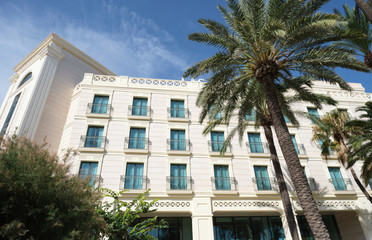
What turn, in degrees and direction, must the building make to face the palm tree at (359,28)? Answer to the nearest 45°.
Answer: approximately 45° to its left

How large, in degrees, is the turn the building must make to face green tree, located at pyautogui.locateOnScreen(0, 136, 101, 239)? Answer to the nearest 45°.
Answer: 0° — it already faces it

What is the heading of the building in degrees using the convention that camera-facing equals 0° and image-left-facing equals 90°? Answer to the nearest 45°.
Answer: approximately 0°
